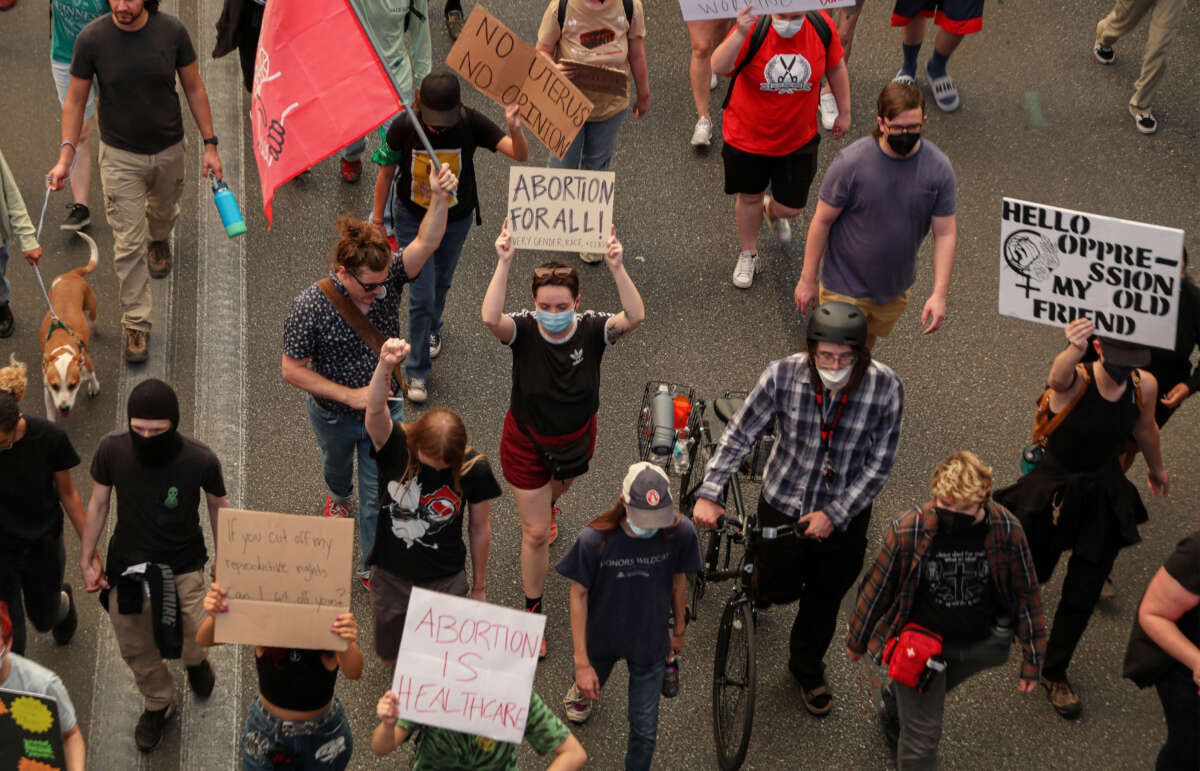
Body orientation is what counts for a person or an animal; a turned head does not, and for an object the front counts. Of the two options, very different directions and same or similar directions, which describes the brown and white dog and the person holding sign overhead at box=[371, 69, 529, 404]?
same or similar directions

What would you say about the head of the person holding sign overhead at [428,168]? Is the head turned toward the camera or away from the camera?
toward the camera

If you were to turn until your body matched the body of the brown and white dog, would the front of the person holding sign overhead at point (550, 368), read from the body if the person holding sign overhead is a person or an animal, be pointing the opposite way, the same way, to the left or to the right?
the same way

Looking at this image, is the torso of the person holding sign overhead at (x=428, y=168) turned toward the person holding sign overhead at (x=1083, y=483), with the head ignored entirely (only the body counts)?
no

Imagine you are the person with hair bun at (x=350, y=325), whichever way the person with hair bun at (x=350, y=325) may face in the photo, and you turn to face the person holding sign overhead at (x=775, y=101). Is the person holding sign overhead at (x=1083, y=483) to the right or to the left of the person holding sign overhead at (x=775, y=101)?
right

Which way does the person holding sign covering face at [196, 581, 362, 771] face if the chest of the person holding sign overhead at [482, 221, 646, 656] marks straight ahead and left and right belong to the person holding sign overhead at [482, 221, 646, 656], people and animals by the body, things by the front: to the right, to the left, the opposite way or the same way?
the same way

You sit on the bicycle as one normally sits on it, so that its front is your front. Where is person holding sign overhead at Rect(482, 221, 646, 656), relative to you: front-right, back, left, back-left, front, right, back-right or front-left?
right

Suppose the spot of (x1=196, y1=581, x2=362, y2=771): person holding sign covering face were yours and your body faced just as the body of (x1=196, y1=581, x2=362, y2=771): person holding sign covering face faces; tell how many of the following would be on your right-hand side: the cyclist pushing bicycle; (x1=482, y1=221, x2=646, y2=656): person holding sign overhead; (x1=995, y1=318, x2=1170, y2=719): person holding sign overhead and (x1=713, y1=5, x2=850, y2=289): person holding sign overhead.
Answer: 0

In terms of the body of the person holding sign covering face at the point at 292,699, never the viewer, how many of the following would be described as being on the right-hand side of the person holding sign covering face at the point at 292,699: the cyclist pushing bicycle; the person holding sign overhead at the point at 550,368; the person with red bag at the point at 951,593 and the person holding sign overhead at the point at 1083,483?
0

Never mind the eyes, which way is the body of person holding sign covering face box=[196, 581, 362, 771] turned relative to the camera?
toward the camera

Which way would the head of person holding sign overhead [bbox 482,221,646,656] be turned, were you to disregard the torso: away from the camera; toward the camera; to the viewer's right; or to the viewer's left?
toward the camera

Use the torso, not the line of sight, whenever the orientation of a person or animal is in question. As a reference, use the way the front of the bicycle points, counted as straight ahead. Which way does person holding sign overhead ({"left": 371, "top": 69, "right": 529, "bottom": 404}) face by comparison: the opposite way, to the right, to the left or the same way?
the same way

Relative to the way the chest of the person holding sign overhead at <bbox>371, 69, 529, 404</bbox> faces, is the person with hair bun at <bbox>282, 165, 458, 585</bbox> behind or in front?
in front

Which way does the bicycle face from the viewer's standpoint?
toward the camera

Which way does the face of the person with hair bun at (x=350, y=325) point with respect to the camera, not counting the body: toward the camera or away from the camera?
toward the camera

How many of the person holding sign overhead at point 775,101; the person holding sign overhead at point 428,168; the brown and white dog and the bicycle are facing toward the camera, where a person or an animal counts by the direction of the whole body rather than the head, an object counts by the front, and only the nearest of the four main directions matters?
4

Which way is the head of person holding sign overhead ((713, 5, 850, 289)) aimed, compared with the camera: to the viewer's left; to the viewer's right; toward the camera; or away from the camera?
toward the camera
